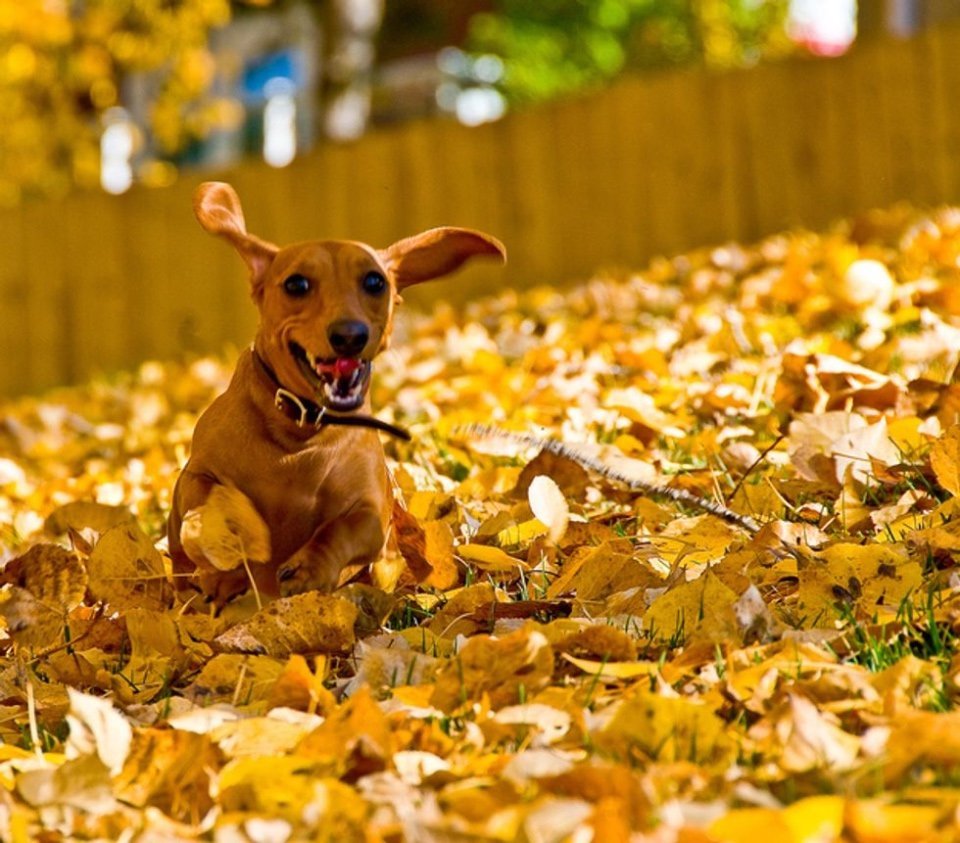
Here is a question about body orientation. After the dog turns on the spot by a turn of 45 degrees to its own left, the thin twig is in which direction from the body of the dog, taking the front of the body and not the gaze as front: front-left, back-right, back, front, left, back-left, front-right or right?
left

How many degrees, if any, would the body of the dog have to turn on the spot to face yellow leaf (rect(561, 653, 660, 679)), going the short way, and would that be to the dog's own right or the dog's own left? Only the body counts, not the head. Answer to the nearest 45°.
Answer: approximately 45° to the dog's own left

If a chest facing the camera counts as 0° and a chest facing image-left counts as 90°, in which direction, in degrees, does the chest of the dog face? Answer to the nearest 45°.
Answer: approximately 0°

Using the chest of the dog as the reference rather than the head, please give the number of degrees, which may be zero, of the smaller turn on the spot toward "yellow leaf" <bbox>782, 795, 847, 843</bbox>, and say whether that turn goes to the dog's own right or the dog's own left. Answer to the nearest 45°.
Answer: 0° — it already faces it

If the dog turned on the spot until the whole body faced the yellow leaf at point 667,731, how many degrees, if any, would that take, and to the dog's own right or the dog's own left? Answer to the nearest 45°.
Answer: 0° — it already faces it

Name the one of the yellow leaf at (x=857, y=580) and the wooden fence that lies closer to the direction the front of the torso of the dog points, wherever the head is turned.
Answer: the yellow leaf

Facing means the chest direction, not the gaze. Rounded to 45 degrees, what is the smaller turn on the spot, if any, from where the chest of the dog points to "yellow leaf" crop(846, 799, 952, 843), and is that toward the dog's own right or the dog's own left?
0° — it already faces it

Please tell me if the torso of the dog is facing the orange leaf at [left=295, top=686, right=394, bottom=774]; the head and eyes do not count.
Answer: yes

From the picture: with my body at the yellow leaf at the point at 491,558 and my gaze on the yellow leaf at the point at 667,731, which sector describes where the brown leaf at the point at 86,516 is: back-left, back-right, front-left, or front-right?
back-right

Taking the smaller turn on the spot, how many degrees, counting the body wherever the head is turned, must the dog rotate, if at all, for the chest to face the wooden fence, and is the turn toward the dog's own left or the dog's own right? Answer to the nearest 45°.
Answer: approximately 180°

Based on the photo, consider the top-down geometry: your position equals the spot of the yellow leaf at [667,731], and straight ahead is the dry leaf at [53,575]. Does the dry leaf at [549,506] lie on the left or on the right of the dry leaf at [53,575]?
right
